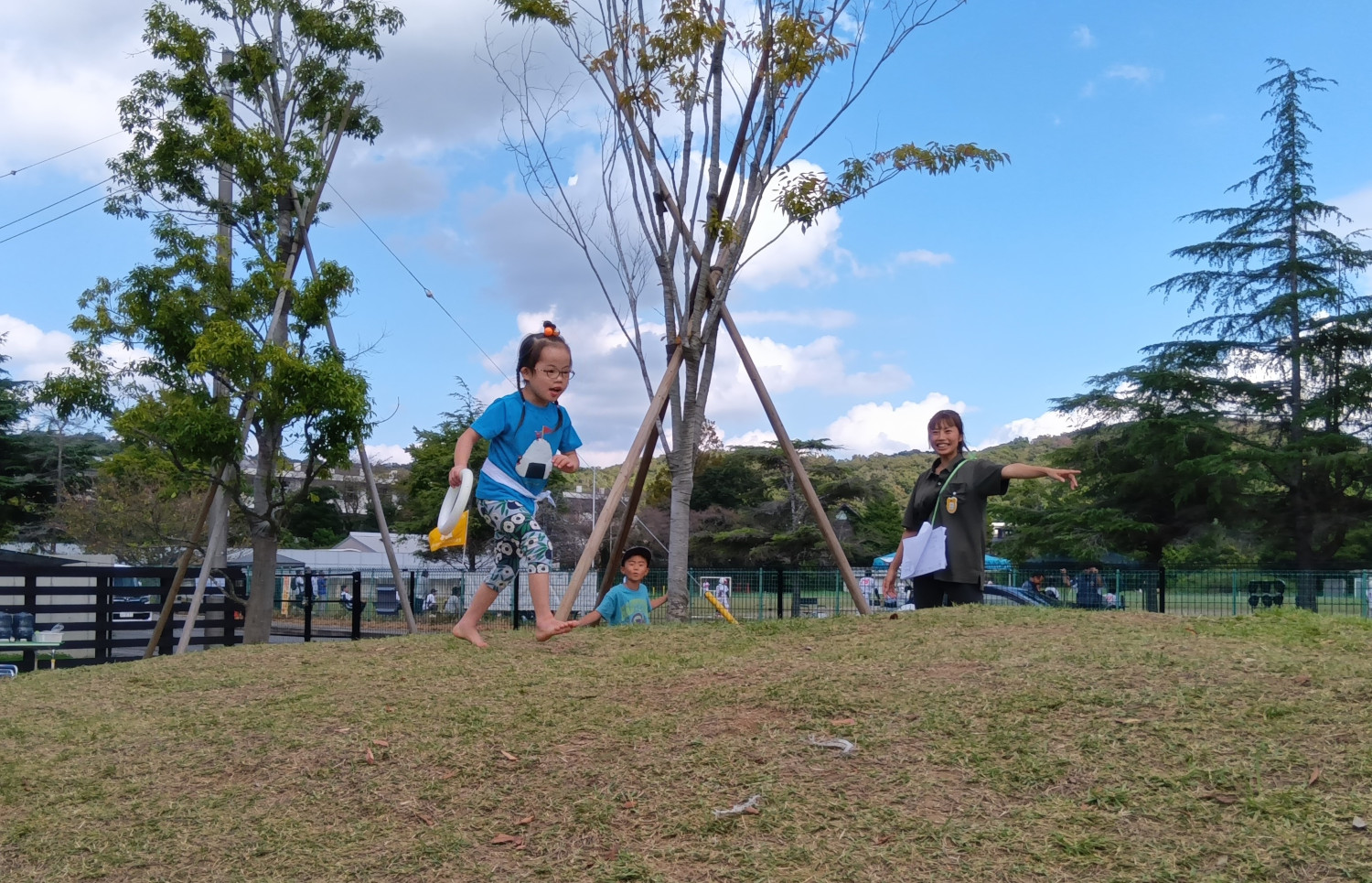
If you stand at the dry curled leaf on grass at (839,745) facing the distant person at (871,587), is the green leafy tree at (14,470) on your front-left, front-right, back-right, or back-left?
front-left

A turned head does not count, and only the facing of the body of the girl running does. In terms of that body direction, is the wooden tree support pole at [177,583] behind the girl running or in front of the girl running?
behind

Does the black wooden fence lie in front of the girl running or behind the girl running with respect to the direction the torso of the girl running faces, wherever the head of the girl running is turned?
behind

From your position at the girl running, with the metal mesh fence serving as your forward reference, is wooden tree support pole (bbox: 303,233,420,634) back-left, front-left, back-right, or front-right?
front-left

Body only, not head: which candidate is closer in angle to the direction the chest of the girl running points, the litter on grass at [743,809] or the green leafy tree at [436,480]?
the litter on grass

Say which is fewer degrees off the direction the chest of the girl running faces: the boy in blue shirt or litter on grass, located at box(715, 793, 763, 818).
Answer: the litter on grass

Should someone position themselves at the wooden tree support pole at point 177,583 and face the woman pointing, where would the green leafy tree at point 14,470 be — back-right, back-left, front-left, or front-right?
back-left

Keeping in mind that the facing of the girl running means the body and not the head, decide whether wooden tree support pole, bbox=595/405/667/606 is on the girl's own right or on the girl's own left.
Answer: on the girl's own left

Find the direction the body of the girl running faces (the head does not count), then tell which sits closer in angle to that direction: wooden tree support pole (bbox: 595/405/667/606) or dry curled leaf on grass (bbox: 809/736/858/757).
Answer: the dry curled leaf on grass

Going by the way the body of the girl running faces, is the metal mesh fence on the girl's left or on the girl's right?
on the girl's left

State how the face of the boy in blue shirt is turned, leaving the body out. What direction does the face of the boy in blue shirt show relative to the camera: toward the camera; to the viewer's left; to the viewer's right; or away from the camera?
toward the camera

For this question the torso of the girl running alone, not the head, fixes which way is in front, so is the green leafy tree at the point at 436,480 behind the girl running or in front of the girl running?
behind
